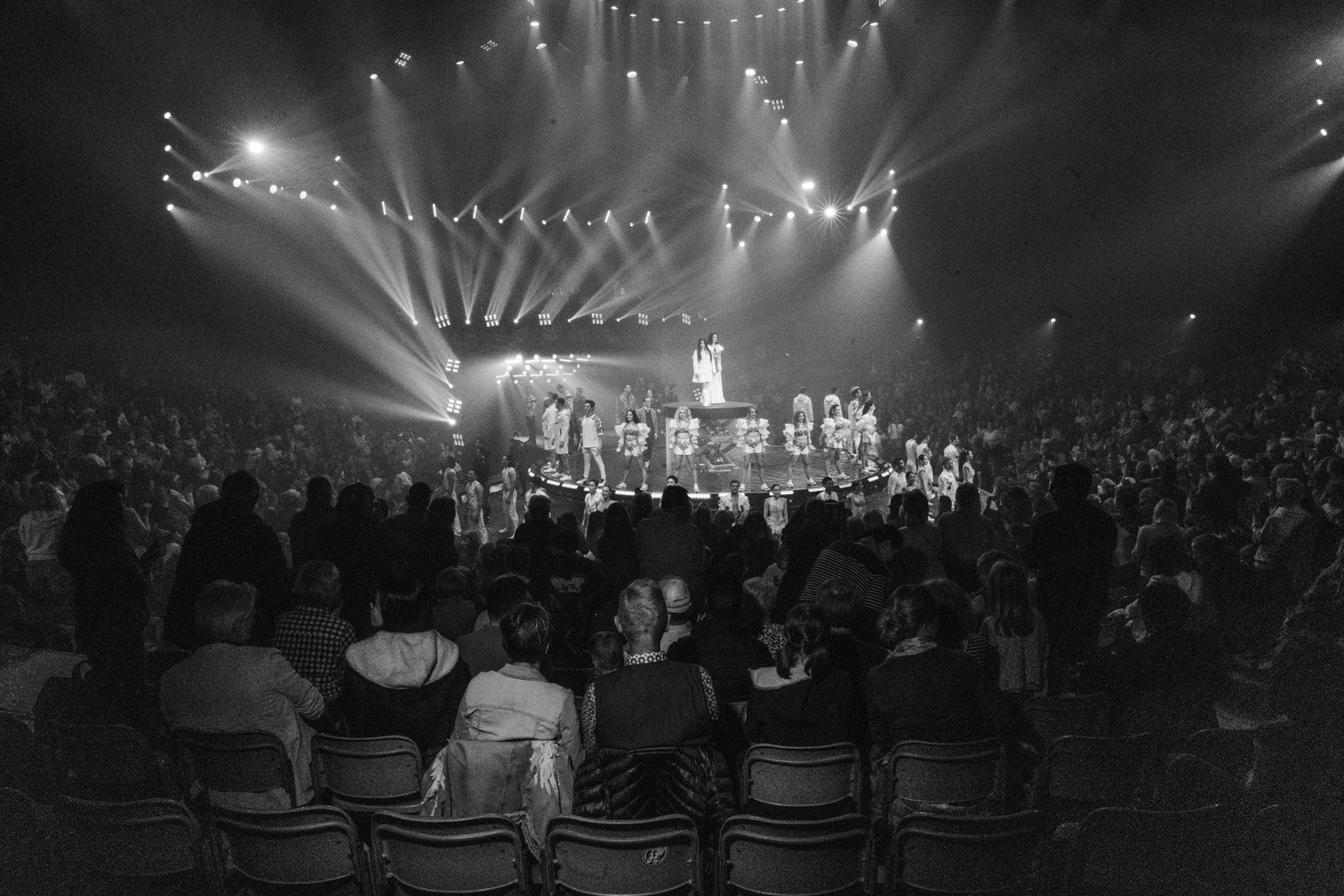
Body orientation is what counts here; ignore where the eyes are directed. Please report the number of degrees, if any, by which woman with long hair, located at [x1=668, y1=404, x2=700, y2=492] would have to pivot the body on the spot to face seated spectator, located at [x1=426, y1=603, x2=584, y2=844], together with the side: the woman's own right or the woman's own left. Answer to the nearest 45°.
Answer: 0° — they already face them

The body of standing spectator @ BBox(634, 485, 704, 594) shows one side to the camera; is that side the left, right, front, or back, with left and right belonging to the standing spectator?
back

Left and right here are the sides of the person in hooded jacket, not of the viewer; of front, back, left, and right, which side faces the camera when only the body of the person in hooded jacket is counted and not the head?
back

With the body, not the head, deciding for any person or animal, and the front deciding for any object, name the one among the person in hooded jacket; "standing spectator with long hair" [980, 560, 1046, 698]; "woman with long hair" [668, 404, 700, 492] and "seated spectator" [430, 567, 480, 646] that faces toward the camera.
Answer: the woman with long hair

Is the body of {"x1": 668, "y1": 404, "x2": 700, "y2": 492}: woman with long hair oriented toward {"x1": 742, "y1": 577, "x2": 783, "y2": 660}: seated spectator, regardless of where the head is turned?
yes

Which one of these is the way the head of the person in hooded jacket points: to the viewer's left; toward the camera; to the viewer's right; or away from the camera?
away from the camera

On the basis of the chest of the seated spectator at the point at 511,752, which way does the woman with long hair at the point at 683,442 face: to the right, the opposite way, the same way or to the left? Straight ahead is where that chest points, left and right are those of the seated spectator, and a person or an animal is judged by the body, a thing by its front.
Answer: the opposite way

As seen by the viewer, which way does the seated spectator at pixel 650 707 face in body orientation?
away from the camera

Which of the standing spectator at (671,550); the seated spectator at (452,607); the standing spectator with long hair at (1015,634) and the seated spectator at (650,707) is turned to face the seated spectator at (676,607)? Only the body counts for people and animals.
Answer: the seated spectator at (650,707)

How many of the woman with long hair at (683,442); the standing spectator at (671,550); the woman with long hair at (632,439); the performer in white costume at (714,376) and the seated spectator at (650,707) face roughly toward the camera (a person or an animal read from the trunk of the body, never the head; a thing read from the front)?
3
